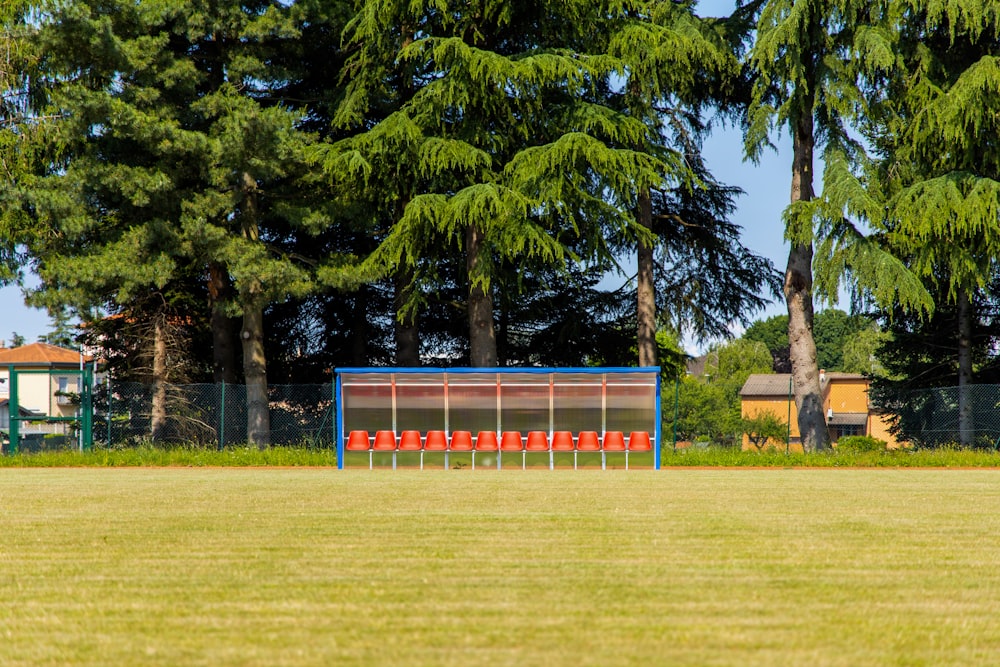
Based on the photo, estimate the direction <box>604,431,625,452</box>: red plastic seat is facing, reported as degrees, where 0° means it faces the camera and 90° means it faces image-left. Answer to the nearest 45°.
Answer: approximately 0°

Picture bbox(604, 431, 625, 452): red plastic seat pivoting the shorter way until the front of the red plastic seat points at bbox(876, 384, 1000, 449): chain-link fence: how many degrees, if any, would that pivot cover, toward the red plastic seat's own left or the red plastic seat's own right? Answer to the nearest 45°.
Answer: approximately 135° to the red plastic seat's own left

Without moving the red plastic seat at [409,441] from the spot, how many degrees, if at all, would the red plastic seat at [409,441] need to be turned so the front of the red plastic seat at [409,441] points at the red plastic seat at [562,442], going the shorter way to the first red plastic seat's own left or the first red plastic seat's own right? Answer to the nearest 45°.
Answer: approximately 90° to the first red plastic seat's own left

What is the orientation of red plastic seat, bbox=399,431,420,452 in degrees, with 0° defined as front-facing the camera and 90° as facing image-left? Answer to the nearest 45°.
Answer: approximately 0°
